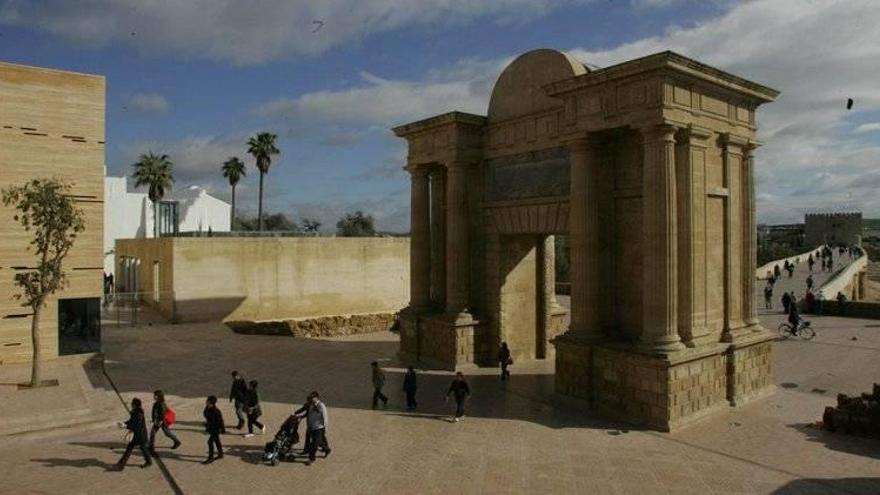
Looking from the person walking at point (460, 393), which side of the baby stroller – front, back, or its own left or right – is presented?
back

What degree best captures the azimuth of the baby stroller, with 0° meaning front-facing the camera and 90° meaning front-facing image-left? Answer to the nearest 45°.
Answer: approximately 45°

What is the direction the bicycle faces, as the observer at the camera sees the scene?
facing to the right of the viewer

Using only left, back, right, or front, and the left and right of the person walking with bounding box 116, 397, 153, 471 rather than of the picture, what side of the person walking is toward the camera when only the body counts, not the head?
left

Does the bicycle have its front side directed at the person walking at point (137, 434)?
no

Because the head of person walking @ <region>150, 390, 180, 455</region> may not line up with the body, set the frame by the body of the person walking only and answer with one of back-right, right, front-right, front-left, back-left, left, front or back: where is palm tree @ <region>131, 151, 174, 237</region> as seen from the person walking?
right

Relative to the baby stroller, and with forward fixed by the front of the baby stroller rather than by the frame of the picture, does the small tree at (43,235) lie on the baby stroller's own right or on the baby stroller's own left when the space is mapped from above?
on the baby stroller's own right

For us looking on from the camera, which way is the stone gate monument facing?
facing the viewer and to the left of the viewer

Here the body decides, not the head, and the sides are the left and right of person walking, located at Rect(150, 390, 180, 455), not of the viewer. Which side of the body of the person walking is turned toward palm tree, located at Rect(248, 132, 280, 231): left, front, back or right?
right

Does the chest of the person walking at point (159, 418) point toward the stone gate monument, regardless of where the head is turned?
no
